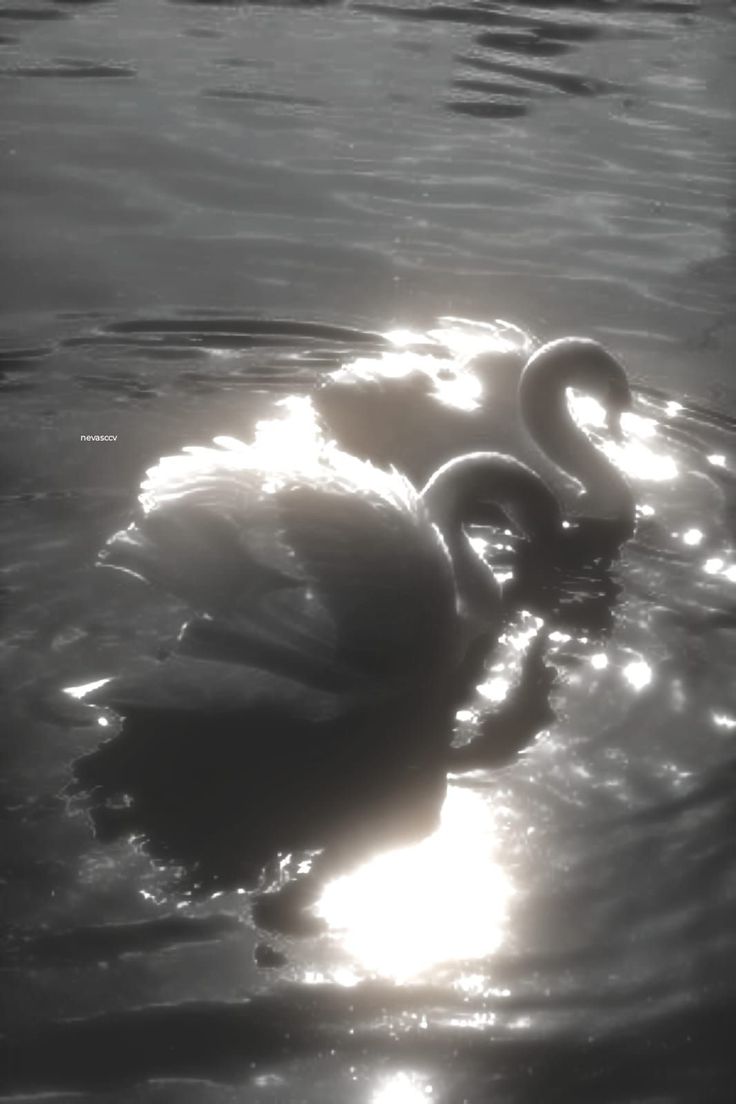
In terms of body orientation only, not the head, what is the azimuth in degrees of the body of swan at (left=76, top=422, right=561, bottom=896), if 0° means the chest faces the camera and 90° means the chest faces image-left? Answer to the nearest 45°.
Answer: approximately 270°

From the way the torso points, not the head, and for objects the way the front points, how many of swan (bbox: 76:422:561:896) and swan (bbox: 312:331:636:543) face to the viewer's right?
2

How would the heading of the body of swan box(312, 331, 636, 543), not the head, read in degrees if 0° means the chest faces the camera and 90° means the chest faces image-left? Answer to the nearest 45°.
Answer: approximately 270°

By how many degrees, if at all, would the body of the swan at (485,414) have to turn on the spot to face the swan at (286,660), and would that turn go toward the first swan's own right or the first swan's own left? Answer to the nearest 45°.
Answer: approximately 90° to the first swan's own right

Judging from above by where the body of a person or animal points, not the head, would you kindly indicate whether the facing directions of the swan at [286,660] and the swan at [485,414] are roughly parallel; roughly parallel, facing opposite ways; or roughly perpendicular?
roughly parallel

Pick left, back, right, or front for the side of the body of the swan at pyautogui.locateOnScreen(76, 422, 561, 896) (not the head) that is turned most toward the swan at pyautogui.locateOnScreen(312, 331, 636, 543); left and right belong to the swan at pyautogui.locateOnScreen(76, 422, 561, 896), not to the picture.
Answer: left
